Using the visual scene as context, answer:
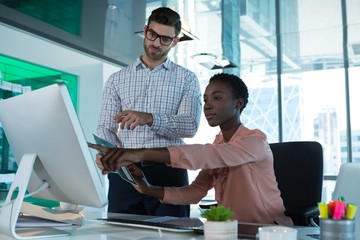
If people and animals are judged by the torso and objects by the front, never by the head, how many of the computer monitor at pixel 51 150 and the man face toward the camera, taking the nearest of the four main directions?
1

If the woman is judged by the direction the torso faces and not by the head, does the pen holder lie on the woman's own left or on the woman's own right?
on the woman's own left

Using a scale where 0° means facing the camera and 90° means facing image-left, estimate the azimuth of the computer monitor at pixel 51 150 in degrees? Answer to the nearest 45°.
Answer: approximately 225°

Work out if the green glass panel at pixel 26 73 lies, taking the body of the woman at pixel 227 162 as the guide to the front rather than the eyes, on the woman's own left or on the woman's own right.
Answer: on the woman's own right

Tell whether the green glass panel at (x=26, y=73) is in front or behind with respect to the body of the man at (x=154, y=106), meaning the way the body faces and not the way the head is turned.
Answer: behind

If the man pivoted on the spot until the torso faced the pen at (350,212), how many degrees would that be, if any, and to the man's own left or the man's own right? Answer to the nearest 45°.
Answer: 0° — they already face it

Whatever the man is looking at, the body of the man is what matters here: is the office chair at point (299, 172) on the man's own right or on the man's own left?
on the man's own left

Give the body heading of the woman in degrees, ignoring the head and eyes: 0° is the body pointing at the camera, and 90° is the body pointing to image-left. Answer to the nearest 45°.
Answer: approximately 45°

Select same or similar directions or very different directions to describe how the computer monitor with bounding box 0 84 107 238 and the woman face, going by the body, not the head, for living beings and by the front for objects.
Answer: very different directions

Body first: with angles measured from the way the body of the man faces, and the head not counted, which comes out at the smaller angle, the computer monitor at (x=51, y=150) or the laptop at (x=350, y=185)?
the computer monitor

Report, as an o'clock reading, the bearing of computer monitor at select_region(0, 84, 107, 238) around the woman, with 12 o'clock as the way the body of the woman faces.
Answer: The computer monitor is roughly at 12 o'clock from the woman.
